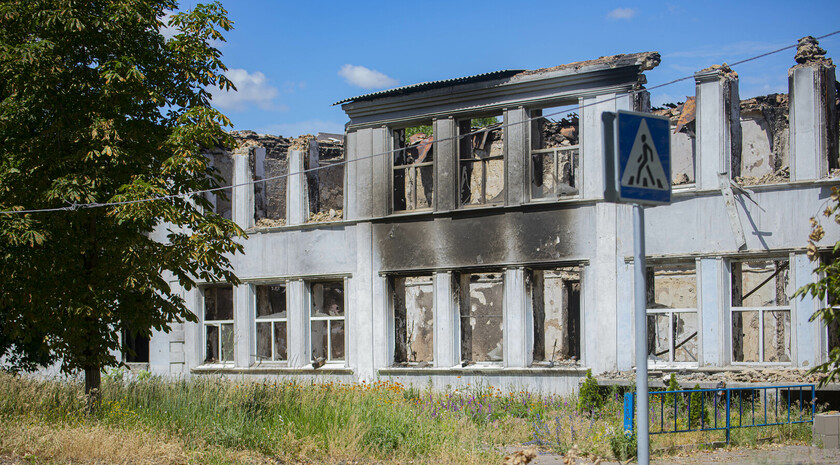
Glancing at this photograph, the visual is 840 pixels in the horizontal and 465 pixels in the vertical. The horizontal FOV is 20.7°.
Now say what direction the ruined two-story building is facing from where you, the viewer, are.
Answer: facing the viewer and to the left of the viewer

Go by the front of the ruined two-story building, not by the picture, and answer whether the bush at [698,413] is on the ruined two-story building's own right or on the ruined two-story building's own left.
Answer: on the ruined two-story building's own left

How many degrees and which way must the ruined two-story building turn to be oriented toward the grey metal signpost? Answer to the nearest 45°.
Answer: approximately 45° to its left

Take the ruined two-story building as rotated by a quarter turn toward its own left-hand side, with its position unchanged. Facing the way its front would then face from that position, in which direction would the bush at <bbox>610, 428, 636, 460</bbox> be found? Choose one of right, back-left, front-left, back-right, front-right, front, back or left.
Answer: front-right

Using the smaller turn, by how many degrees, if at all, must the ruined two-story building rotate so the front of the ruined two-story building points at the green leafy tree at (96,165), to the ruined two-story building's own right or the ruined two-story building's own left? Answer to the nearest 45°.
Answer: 0° — it already faces it
